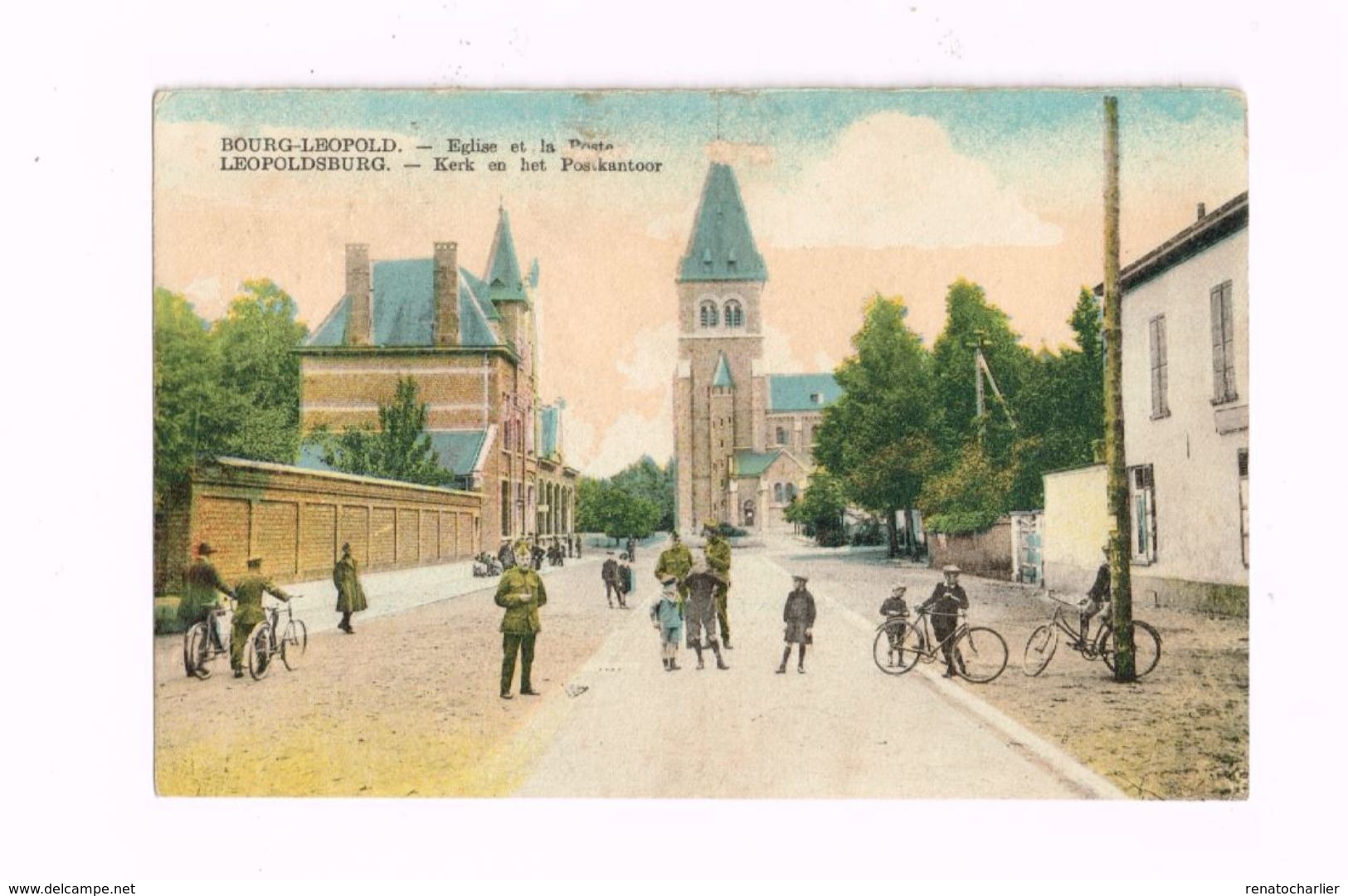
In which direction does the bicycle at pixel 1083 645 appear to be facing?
to the viewer's left

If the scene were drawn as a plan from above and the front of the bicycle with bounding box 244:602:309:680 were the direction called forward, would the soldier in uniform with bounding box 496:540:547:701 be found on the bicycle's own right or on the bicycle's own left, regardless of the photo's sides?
on the bicycle's own right

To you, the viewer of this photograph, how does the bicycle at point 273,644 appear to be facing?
facing away from the viewer and to the right of the viewer

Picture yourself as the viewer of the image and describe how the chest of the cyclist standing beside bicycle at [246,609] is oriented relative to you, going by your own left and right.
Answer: facing away from the viewer and to the right of the viewer
